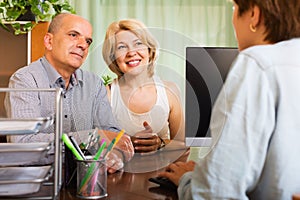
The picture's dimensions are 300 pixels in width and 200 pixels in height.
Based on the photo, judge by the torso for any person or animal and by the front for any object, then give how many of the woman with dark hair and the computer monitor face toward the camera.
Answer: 1

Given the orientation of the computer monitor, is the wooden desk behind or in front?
in front

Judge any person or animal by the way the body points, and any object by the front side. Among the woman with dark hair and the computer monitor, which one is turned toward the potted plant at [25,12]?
the woman with dark hair

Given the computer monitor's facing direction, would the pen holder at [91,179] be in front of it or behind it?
in front

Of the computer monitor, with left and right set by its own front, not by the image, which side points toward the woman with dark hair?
front

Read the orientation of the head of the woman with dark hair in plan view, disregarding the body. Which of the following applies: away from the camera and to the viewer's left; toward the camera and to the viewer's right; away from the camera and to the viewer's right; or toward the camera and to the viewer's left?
away from the camera and to the viewer's left

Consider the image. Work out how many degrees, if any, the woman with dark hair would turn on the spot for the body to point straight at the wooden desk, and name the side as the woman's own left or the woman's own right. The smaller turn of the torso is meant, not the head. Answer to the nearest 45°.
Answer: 0° — they already face it

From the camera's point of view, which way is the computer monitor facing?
toward the camera

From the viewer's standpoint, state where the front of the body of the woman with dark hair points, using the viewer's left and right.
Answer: facing away from the viewer and to the left of the viewer
